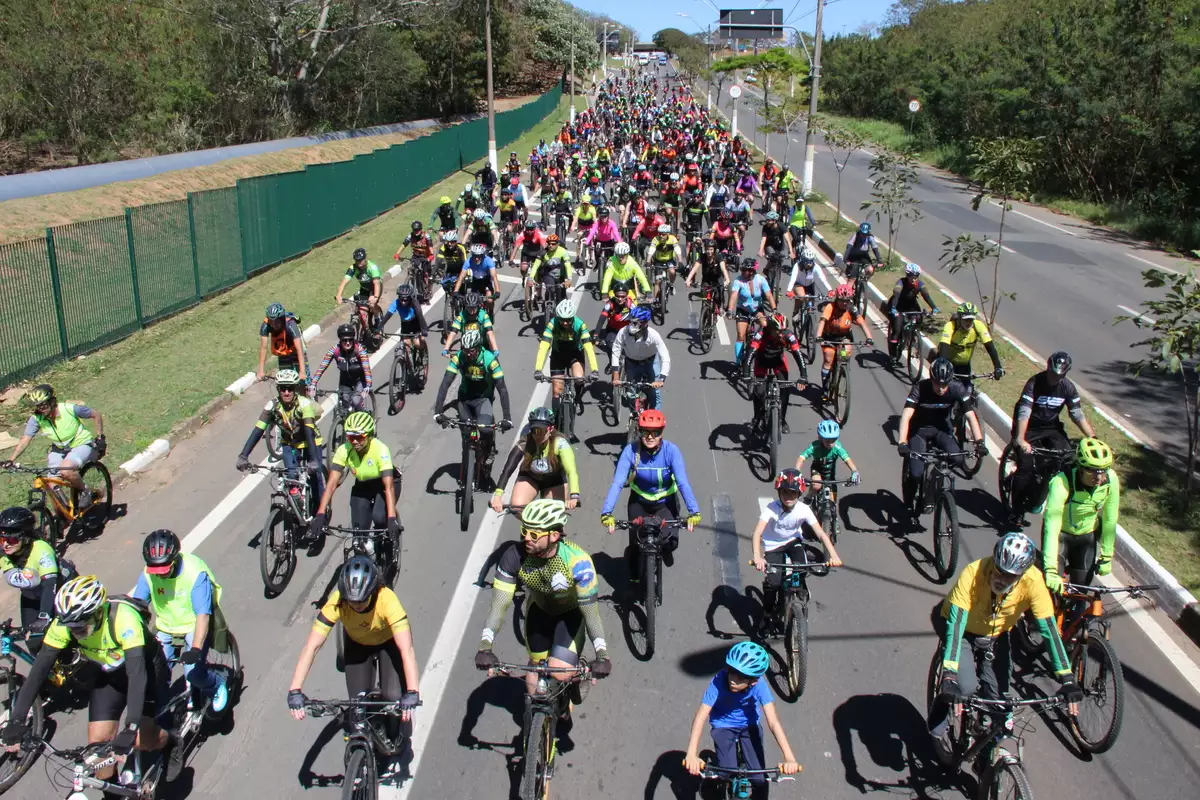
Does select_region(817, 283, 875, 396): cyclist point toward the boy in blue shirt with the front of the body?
yes

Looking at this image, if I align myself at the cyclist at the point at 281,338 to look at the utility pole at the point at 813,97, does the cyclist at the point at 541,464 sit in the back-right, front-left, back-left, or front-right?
back-right

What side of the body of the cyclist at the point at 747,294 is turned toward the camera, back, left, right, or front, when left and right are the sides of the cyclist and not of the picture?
front

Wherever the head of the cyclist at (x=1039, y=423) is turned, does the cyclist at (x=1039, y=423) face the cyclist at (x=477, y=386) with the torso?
no

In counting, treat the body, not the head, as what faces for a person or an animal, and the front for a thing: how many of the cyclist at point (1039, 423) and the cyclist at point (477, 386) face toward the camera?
2

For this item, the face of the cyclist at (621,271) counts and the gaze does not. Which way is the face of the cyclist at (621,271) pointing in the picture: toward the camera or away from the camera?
toward the camera

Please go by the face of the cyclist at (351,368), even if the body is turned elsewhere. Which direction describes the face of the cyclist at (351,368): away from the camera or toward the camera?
toward the camera

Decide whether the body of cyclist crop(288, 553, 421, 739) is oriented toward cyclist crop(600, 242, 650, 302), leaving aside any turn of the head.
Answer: no

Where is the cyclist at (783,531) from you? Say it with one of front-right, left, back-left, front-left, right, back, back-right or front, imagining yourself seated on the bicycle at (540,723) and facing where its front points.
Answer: back-left

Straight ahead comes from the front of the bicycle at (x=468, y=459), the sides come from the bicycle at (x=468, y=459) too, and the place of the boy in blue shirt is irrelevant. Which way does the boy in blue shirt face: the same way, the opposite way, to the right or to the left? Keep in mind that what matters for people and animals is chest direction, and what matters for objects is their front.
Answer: the same way

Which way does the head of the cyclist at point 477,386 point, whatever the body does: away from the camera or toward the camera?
toward the camera

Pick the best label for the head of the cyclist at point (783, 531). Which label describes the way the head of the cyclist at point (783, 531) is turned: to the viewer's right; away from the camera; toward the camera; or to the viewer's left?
toward the camera

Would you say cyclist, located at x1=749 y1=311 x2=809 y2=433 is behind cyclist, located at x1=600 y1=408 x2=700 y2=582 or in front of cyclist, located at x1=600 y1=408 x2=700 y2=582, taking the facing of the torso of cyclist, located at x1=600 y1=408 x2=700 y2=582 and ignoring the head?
behind

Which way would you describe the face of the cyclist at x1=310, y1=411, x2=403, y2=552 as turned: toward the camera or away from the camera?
toward the camera

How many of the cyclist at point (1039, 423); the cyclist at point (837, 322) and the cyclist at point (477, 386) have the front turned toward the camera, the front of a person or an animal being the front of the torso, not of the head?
3

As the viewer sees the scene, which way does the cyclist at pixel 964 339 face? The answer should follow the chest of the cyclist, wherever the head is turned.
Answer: toward the camera

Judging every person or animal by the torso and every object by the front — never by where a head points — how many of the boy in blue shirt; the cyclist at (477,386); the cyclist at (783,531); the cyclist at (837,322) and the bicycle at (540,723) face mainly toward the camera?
5

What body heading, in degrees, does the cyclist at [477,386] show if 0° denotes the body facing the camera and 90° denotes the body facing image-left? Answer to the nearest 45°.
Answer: approximately 0°

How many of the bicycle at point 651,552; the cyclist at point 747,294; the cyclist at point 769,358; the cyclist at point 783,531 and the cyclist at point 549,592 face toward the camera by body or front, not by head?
5
